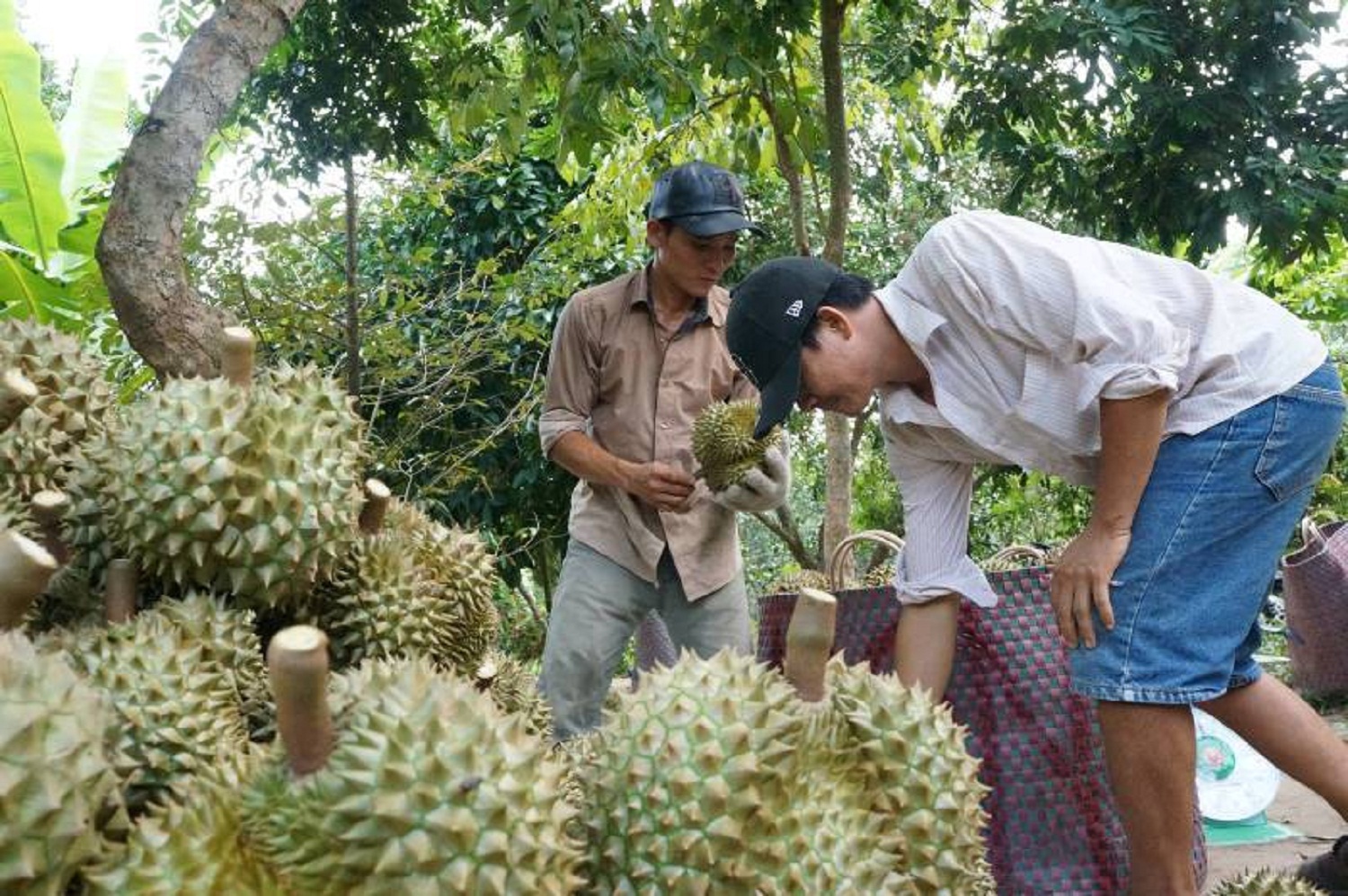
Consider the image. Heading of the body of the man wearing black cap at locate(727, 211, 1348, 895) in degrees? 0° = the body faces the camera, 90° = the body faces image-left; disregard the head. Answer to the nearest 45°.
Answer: approximately 90°

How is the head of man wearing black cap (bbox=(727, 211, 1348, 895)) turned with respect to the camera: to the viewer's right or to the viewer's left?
to the viewer's left

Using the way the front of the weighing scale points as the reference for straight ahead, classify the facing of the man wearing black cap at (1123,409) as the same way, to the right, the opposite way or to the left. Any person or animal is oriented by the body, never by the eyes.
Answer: to the right

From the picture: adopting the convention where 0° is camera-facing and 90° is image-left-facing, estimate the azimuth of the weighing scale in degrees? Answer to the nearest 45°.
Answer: approximately 0°

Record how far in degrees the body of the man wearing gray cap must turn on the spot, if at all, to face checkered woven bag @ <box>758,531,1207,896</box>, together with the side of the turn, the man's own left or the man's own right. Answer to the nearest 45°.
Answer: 0° — they already face it

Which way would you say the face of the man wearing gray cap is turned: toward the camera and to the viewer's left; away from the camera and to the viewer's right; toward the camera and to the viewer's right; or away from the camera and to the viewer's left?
toward the camera and to the viewer's right

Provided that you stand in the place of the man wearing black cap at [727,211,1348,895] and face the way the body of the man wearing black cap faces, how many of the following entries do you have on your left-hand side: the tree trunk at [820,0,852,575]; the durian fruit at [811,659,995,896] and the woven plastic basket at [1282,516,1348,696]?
1

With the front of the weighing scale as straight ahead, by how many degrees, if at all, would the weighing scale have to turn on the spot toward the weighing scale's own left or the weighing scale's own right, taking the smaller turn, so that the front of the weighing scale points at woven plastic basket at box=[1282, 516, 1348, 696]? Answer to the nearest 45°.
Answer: approximately 180°

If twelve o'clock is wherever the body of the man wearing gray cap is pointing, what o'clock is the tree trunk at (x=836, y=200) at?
The tree trunk is roughly at 8 o'clock from the man wearing gray cap.

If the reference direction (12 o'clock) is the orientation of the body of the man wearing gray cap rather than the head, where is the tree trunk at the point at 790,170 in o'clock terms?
The tree trunk is roughly at 8 o'clock from the man wearing gray cap.

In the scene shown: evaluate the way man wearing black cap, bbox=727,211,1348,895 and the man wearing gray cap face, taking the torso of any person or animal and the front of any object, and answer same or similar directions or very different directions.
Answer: very different directions
